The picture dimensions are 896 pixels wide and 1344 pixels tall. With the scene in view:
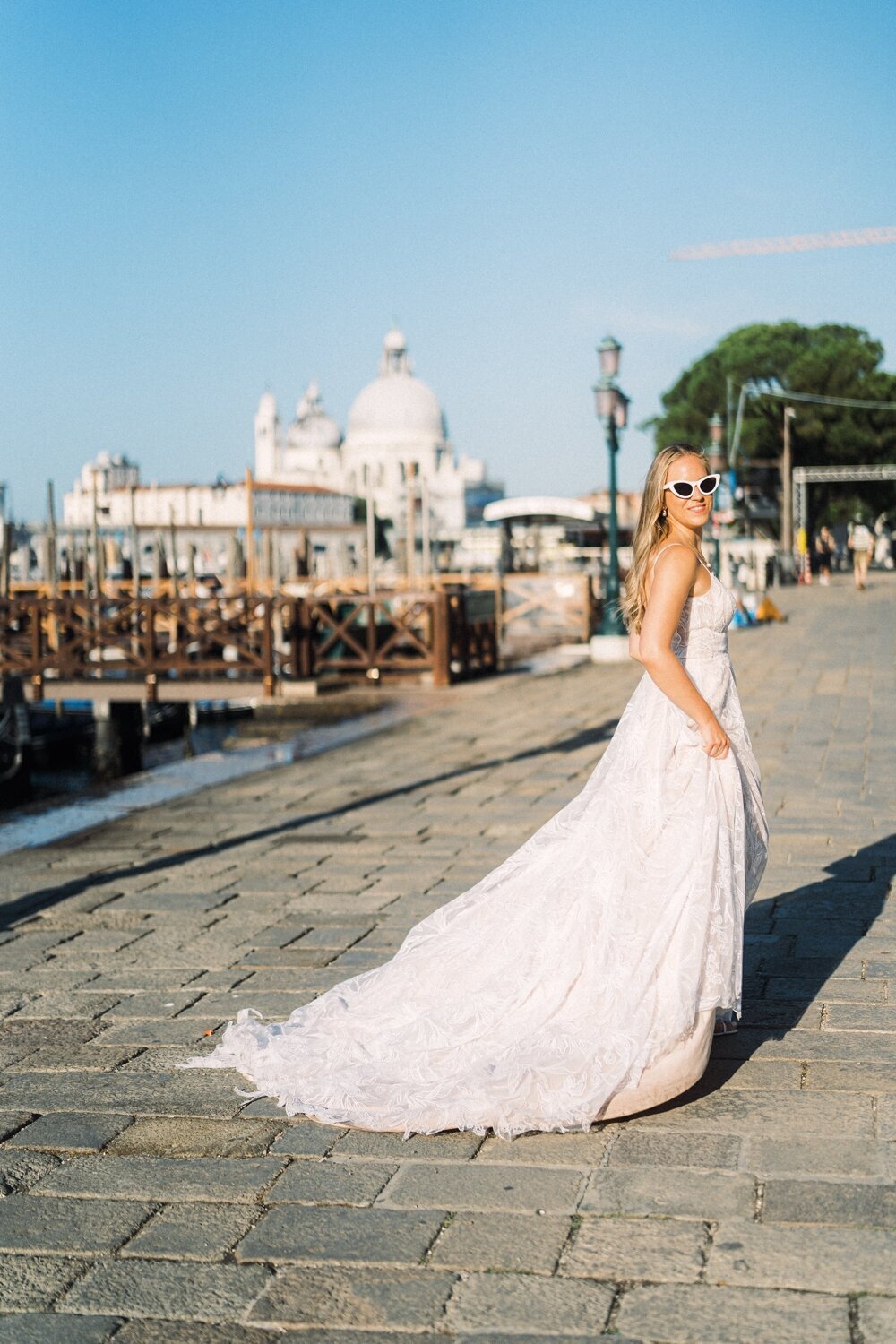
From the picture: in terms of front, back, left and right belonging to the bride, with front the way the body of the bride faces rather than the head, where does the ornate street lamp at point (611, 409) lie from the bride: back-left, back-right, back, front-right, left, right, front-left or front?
left

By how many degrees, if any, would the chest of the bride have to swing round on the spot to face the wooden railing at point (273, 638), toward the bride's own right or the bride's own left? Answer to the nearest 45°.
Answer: approximately 90° to the bride's own left

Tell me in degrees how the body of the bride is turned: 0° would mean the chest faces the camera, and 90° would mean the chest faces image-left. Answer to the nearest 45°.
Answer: approximately 270°

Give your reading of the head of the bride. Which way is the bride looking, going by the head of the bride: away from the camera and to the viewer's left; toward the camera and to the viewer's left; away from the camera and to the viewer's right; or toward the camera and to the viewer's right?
toward the camera and to the viewer's right
